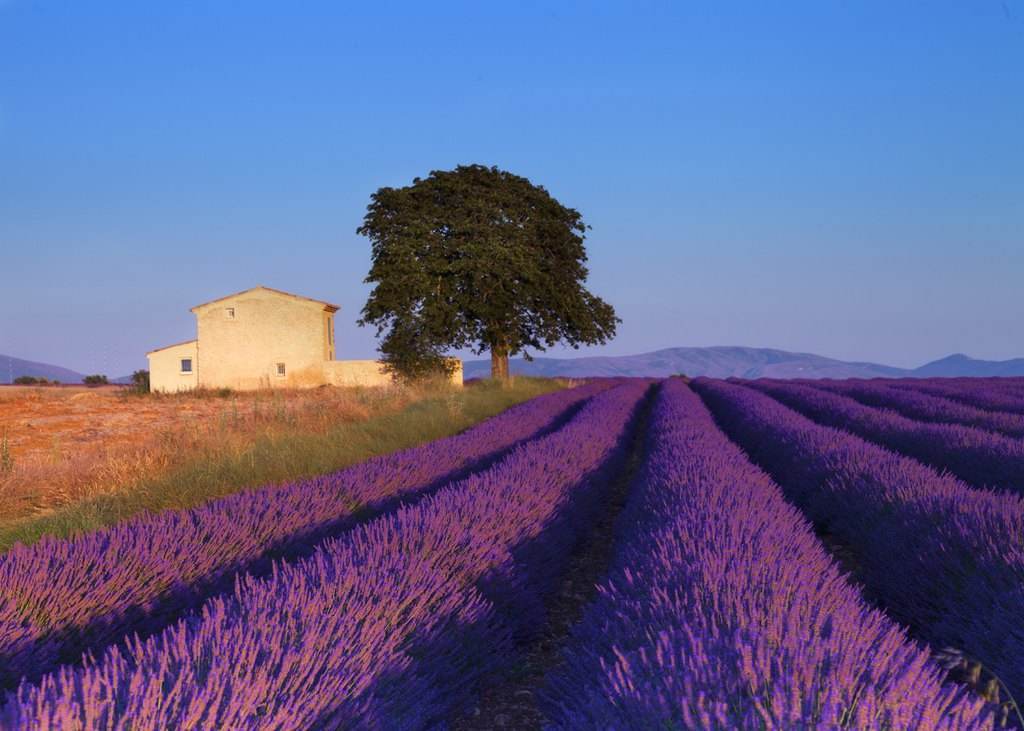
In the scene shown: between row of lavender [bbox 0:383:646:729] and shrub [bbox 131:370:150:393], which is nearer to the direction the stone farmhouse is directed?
the row of lavender

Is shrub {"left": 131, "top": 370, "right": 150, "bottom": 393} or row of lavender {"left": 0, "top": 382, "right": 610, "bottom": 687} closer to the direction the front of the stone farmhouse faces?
the row of lavender
